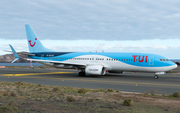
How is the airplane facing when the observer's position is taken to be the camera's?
facing the viewer and to the right of the viewer
